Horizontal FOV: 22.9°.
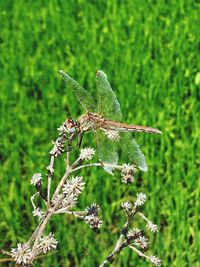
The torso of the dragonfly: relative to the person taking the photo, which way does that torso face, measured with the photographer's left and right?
facing to the left of the viewer
